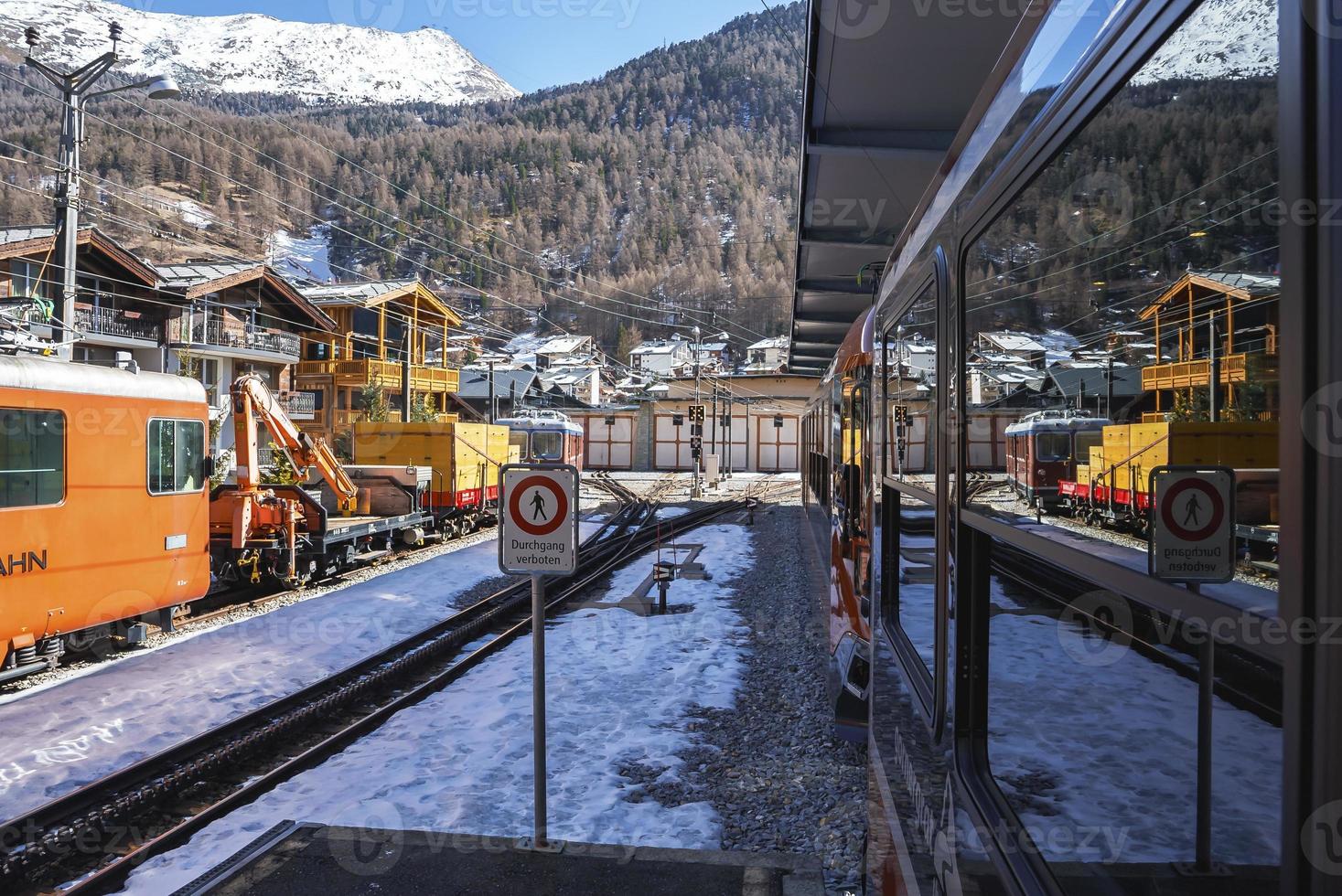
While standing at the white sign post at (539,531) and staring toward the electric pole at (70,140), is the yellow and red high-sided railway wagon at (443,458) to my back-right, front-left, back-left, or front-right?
front-right

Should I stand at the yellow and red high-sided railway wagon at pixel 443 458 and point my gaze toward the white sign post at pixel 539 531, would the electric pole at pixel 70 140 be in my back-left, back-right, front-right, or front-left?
front-right

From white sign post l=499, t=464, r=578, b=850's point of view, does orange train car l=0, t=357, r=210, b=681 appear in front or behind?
behind

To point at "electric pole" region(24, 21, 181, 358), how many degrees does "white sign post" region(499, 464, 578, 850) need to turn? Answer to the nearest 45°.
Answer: approximately 135° to its right

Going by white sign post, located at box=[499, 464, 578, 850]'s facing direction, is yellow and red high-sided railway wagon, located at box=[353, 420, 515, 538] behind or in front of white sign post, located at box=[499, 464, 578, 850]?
behind

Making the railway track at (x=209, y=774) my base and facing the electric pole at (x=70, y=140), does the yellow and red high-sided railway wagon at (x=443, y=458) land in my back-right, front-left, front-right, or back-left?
front-right

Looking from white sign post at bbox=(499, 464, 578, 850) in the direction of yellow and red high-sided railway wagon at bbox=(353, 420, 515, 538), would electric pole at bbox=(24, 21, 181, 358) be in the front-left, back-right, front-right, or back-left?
front-left

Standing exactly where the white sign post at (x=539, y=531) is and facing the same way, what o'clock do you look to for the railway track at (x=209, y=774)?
The railway track is roughly at 4 o'clock from the white sign post.

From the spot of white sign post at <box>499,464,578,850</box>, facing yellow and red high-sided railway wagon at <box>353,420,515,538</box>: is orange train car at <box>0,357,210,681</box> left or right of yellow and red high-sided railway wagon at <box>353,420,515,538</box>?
left

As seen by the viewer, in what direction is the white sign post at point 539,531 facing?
toward the camera
